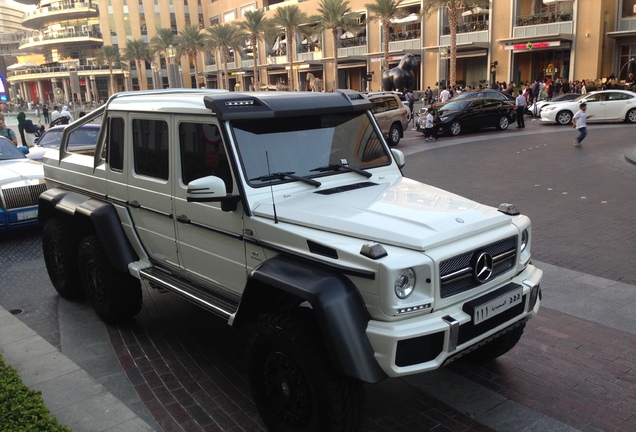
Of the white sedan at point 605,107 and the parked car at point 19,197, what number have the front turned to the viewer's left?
1

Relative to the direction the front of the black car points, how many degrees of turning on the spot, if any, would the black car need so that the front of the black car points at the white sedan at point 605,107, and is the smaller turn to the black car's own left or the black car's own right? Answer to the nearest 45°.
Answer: approximately 180°

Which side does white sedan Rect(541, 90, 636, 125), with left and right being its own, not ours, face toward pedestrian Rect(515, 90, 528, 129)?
front

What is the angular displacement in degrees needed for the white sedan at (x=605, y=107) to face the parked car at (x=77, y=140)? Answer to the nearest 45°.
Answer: approximately 90° to its left

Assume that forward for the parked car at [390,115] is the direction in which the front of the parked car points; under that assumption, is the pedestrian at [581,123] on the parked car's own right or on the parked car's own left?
on the parked car's own left

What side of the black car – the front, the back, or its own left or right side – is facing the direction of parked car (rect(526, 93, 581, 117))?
back

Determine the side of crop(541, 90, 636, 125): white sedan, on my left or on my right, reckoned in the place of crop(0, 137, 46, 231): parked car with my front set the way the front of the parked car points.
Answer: on my left

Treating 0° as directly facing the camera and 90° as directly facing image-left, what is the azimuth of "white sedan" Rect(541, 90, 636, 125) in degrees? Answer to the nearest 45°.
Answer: approximately 90°

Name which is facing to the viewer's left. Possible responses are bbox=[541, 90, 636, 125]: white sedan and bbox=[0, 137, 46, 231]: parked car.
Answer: the white sedan

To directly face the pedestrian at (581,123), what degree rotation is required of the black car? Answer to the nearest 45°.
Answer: approximately 90° to its left

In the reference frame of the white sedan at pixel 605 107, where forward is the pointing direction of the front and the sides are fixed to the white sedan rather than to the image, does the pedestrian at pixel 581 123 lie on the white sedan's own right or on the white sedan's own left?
on the white sedan's own left
